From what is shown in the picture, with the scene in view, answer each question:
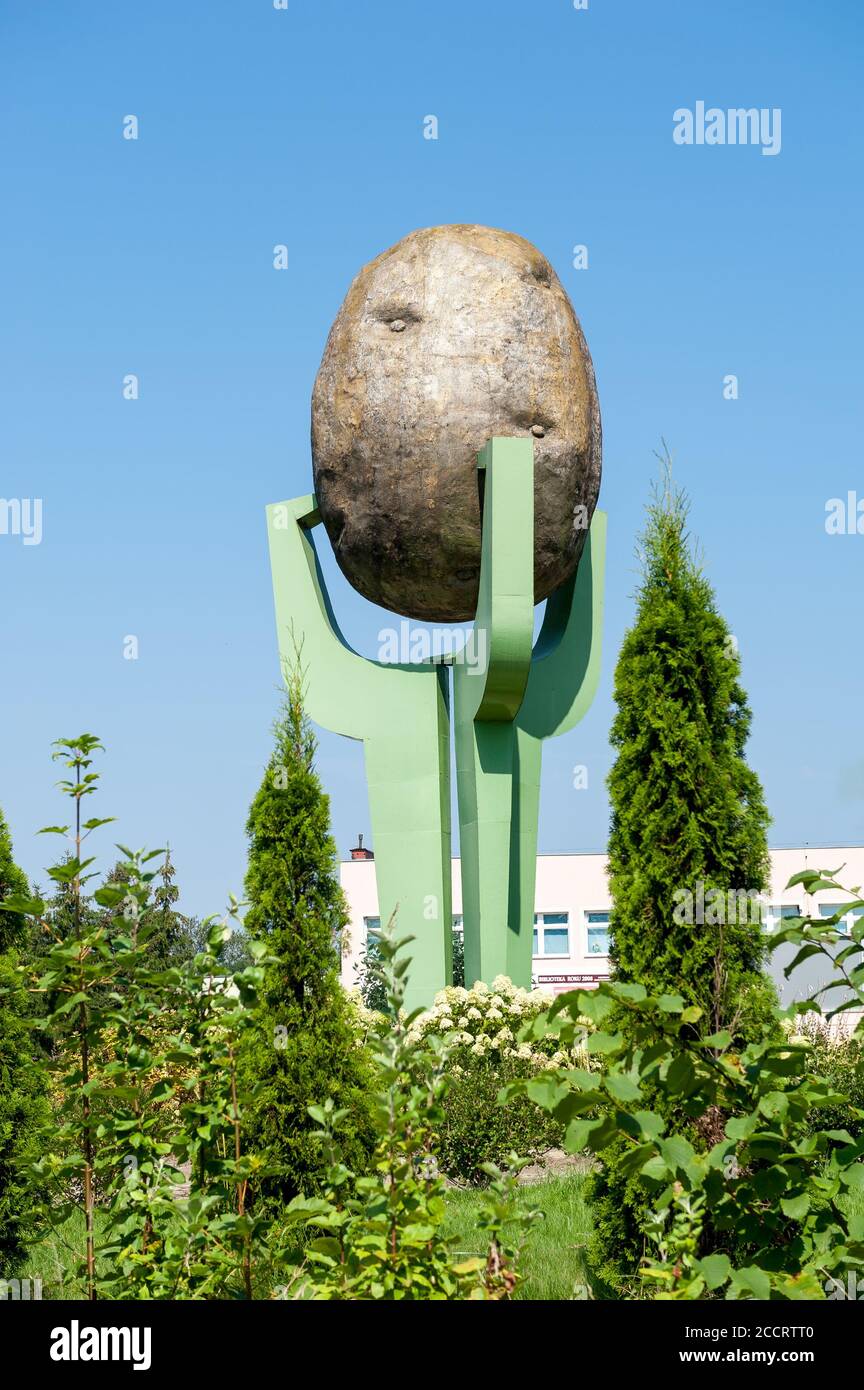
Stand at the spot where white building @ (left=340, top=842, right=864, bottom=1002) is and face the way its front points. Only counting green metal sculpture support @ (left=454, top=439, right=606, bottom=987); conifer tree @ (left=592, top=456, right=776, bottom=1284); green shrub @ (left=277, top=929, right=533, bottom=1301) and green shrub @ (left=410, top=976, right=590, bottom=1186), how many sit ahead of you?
4

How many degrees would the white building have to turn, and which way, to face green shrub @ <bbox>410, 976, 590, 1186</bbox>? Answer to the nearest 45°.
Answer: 0° — it already faces it

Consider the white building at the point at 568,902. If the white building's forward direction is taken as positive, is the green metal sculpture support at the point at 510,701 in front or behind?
in front

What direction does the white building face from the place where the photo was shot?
facing the viewer

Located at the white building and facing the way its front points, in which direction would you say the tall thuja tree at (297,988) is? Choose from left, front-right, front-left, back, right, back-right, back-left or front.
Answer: front

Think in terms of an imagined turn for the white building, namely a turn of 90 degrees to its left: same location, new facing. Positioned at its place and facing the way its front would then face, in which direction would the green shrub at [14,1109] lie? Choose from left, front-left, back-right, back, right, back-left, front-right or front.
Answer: right

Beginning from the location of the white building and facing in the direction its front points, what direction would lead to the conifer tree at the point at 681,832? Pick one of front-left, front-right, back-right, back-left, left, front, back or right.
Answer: front

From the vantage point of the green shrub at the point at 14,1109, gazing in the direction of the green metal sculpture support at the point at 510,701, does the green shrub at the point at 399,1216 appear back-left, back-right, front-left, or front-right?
back-right

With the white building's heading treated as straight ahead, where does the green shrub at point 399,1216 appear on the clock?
The green shrub is roughly at 12 o'clock from the white building.

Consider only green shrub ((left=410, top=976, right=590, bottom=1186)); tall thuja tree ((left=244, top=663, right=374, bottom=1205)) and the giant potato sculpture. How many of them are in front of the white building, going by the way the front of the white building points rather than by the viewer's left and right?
3
